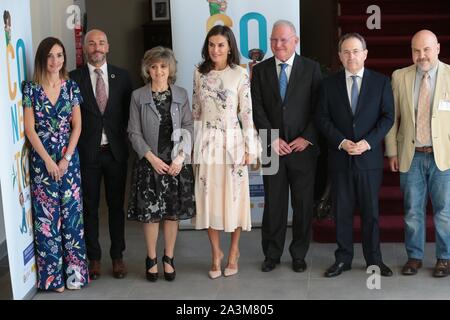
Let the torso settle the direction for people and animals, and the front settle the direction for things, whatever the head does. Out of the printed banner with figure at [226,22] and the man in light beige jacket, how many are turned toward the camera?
2

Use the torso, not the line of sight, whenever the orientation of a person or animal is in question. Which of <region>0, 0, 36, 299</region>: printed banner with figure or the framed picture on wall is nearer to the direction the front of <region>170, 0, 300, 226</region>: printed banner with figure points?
the printed banner with figure

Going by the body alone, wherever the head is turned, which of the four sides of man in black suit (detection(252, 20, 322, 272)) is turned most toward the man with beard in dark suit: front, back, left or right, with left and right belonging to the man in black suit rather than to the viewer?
right

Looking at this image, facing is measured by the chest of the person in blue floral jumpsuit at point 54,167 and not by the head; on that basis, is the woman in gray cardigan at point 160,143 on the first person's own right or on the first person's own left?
on the first person's own left

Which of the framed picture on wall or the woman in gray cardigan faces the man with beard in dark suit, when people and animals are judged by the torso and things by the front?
the framed picture on wall

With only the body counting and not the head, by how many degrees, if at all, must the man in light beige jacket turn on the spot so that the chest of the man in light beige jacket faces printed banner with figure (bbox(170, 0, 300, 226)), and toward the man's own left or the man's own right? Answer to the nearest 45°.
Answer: approximately 135° to the man's own right

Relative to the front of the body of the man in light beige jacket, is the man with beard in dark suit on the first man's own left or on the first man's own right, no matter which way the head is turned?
on the first man's own right

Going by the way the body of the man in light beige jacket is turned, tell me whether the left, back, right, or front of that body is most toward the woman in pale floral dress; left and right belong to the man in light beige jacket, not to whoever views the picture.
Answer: right

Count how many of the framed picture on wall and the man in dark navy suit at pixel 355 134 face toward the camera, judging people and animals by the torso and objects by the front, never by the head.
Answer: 2

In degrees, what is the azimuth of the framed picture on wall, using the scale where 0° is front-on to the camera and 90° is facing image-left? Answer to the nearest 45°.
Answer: approximately 0°
